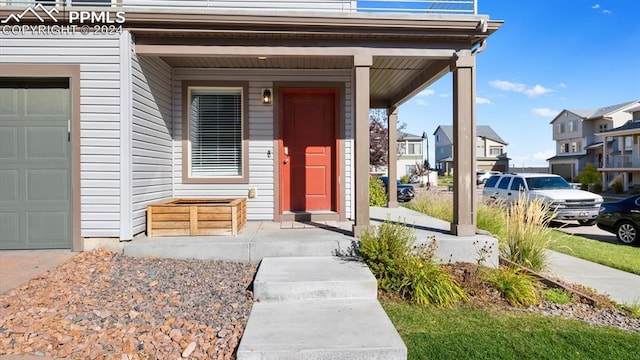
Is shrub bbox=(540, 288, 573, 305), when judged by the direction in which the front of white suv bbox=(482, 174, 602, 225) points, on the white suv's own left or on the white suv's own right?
on the white suv's own right

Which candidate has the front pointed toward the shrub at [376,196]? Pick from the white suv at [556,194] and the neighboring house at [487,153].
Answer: the neighboring house

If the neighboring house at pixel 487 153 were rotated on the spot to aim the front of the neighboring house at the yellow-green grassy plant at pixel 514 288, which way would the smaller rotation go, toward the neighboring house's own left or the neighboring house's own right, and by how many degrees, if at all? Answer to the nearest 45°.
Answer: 0° — it already faces it

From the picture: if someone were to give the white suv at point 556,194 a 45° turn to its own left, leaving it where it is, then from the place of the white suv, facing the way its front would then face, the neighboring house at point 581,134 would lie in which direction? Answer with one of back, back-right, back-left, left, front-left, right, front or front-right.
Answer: left

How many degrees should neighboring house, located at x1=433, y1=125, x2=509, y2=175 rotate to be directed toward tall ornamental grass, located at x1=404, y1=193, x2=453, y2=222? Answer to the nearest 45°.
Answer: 0° — it already faces it

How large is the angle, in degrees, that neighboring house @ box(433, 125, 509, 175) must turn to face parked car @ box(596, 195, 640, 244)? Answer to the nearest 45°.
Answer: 0° — it already faces it

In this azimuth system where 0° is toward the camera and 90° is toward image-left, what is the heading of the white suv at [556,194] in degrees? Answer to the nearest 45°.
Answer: approximately 315°

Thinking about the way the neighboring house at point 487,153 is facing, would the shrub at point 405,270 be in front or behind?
in front

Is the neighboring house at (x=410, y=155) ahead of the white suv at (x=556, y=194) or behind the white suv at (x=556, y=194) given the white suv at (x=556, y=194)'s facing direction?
behind

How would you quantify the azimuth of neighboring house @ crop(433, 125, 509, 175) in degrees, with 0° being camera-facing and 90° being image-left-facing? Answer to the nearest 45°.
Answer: approximately 0°

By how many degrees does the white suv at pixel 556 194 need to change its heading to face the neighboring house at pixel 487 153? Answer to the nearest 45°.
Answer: approximately 135° to its left

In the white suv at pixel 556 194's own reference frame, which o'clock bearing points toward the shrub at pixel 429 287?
The shrub is roughly at 2 o'clock from the white suv.

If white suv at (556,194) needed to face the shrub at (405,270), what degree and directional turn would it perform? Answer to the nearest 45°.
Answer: approximately 45° to its right

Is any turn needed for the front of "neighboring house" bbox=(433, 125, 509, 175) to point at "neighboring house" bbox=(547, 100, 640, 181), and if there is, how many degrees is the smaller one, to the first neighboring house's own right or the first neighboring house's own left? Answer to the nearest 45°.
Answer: approximately 45° to the first neighboring house's own left

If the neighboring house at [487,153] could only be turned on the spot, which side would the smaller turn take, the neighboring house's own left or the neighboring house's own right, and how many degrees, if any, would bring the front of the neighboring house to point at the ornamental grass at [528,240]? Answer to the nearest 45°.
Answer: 0° — it already faces it

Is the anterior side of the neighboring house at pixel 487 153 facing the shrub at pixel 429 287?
yes
